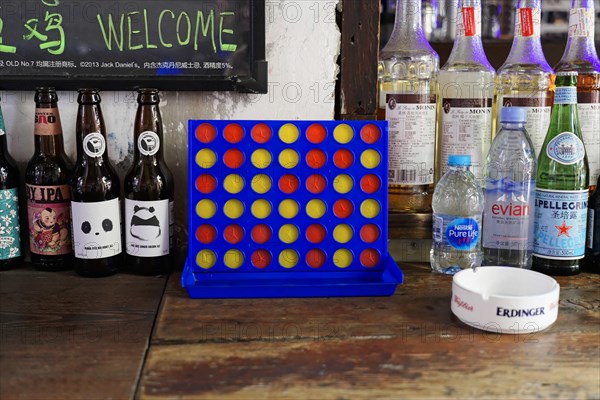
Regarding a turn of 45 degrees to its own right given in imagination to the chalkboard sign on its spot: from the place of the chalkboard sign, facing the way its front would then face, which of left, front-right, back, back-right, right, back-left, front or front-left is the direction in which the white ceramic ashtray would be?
left

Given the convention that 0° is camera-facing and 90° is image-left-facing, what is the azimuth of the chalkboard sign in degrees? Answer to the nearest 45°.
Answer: approximately 0°

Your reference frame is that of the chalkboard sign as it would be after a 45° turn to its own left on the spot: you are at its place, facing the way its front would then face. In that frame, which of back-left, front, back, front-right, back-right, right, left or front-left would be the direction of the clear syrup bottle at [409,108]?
front-left

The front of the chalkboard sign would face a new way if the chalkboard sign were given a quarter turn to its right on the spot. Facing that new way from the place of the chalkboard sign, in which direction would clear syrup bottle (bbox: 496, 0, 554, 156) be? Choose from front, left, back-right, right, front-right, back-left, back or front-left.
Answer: back

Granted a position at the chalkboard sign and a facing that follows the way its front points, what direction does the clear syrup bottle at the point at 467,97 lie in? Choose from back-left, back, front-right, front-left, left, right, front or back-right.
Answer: left
